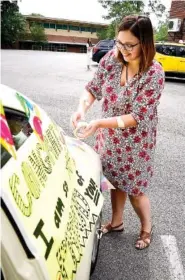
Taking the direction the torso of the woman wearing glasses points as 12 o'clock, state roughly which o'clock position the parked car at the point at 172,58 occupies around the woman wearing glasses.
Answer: The parked car is roughly at 5 o'clock from the woman wearing glasses.

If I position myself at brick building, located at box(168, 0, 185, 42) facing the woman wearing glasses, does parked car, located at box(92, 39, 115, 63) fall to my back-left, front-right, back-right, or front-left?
front-right

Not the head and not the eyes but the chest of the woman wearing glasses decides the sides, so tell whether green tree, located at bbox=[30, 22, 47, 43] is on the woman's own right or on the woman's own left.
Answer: on the woman's own right

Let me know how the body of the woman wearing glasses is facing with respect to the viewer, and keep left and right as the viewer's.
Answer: facing the viewer and to the left of the viewer

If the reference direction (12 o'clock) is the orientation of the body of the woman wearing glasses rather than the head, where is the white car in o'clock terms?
The white car is roughly at 11 o'clock from the woman wearing glasses.

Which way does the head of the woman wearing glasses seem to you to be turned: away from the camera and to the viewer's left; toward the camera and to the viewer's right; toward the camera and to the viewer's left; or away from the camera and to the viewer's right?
toward the camera and to the viewer's left

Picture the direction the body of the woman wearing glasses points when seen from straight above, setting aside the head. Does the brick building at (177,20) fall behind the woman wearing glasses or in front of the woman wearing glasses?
behind
